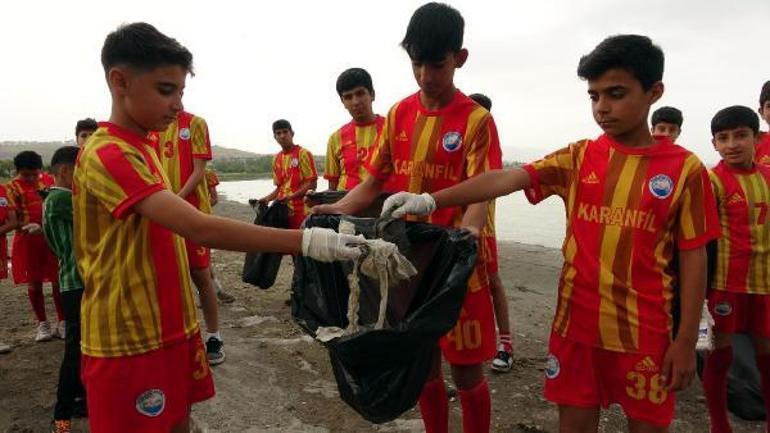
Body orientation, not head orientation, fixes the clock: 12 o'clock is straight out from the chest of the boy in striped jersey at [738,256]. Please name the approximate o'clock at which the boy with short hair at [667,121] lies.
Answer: The boy with short hair is roughly at 5 o'clock from the boy in striped jersey.

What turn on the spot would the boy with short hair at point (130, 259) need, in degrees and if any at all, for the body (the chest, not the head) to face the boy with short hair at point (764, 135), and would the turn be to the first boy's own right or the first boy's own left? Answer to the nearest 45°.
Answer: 0° — they already face them

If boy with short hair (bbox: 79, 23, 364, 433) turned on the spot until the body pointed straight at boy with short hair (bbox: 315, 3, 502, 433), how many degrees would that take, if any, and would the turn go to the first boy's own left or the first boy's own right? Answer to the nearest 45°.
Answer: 0° — they already face them

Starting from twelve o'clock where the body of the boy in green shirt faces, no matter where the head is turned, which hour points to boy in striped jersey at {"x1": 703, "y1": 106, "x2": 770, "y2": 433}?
The boy in striped jersey is roughly at 1 o'clock from the boy in green shirt.

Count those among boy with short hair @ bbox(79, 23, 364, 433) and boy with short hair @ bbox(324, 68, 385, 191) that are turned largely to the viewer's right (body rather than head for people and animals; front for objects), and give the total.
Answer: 1

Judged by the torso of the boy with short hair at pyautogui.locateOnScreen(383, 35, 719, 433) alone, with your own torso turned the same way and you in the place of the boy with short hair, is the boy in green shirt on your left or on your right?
on your right

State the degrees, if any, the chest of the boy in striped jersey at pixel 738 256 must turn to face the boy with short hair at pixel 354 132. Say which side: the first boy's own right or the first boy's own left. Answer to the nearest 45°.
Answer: approximately 90° to the first boy's own right

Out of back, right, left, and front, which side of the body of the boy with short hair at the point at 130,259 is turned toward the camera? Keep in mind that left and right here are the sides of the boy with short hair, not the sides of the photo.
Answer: right

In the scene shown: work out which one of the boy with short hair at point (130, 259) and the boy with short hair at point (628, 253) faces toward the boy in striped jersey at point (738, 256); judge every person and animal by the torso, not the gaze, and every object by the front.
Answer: the boy with short hair at point (130, 259)

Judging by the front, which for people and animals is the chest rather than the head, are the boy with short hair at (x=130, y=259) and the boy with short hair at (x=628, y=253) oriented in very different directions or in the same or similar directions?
very different directions

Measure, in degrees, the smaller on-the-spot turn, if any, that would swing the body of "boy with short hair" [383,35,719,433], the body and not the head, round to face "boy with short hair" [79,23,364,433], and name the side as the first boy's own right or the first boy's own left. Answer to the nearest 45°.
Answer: approximately 45° to the first boy's own right

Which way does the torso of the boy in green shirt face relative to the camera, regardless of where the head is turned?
to the viewer's right
